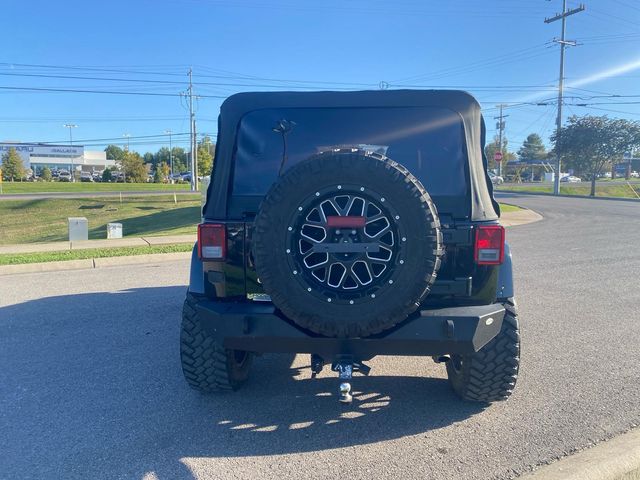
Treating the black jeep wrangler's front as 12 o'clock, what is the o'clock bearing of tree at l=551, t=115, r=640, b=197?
The tree is roughly at 1 o'clock from the black jeep wrangler.

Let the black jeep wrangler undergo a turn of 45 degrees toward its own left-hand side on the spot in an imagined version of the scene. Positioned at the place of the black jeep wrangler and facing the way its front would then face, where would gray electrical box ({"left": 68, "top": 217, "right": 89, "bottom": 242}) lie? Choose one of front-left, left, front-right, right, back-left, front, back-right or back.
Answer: front

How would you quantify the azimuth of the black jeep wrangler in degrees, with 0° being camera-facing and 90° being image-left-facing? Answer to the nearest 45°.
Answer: approximately 180°
